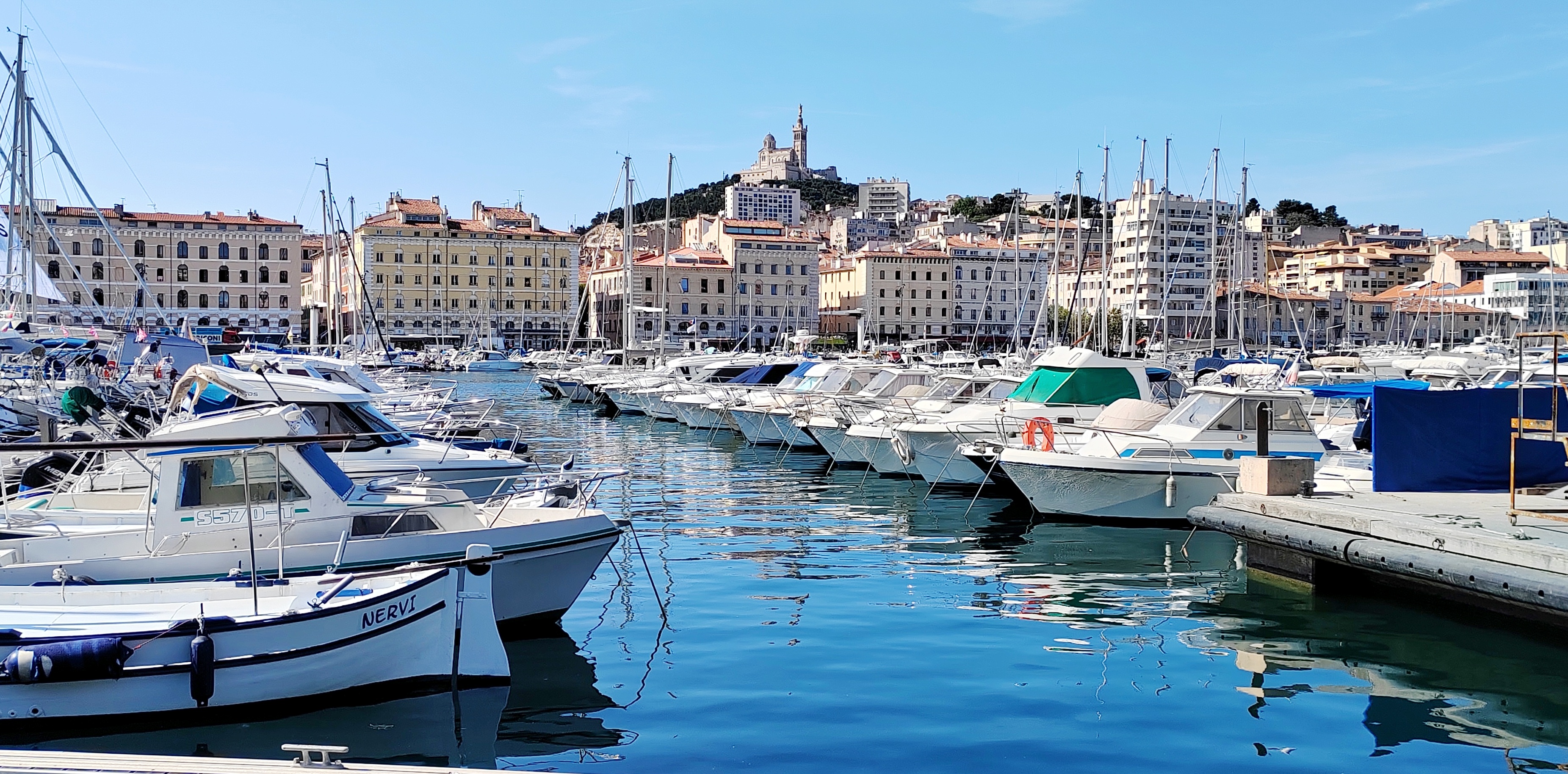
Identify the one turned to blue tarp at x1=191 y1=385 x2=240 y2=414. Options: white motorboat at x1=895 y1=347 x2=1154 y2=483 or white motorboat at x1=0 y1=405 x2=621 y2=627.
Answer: white motorboat at x1=895 y1=347 x2=1154 y2=483

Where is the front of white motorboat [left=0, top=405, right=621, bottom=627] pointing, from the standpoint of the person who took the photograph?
facing to the right of the viewer

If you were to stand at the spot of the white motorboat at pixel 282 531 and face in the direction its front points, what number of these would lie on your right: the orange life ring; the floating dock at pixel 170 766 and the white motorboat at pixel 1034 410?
1

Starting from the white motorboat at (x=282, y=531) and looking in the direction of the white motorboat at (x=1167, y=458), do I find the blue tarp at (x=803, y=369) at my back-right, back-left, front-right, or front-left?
front-left

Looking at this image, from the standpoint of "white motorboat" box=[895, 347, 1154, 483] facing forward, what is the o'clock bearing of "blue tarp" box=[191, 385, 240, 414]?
The blue tarp is roughly at 12 o'clock from the white motorboat.

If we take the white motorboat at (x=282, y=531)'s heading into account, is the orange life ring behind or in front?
in front

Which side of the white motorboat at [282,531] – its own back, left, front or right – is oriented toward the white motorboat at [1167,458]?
front
